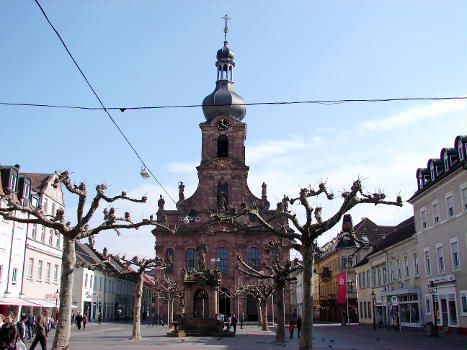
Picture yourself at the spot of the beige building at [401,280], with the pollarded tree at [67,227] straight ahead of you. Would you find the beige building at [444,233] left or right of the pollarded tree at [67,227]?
left

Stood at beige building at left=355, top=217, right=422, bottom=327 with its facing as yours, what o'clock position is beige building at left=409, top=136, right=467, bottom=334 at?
beige building at left=409, top=136, right=467, bottom=334 is roughly at 10 o'clock from beige building at left=355, top=217, right=422, bottom=327.

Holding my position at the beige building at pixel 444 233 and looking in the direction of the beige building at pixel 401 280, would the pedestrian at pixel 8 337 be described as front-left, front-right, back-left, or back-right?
back-left

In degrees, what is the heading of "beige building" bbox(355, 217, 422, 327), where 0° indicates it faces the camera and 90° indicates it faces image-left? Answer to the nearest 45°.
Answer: approximately 45°

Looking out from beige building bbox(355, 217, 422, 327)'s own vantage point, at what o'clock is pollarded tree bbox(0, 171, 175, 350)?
The pollarded tree is roughly at 11 o'clock from the beige building.

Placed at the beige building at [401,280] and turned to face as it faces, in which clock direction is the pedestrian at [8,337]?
The pedestrian is roughly at 11 o'clock from the beige building.

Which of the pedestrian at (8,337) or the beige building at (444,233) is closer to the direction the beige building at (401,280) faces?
the pedestrian
